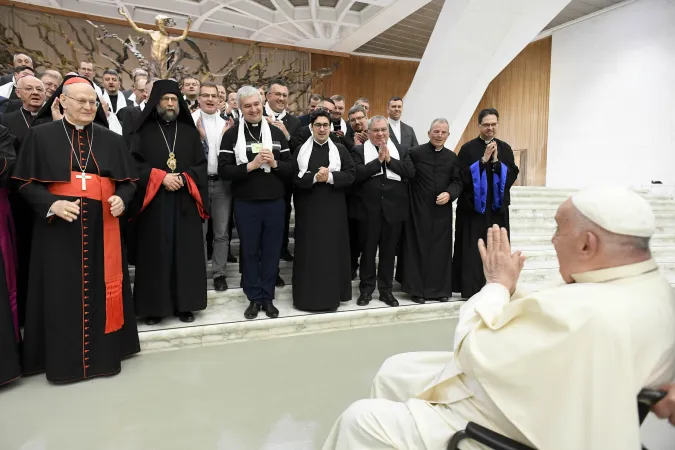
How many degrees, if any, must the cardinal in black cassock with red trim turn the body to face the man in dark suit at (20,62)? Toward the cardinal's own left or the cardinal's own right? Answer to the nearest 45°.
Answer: approximately 180°

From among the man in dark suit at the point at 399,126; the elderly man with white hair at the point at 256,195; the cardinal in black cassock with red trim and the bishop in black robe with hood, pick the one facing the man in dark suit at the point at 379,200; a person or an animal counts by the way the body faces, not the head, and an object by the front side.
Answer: the man in dark suit at the point at 399,126

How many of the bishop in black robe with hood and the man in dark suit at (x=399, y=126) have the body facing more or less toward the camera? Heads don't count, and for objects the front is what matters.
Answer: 2

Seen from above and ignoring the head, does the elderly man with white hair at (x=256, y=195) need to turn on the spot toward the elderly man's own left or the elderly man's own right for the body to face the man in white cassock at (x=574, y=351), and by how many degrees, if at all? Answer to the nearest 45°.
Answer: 0° — they already face them

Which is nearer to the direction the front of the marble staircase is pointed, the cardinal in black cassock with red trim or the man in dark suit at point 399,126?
the cardinal in black cassock with red trim

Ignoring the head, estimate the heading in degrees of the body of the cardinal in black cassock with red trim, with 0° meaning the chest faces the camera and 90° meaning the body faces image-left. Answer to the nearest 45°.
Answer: approximately 0°
